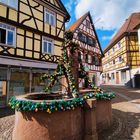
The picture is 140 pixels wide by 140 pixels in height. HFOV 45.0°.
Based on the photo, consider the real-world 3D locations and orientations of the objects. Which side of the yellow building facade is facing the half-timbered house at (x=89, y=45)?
front

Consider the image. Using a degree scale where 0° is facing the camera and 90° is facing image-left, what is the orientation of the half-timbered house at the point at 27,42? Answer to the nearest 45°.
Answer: approximately 315°

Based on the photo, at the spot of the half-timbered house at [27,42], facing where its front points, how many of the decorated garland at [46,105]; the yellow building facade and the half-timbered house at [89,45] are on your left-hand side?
2

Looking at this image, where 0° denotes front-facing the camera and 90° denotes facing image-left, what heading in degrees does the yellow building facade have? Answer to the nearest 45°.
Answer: approximately 45°

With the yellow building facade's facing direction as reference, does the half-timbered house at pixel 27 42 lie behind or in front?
in front

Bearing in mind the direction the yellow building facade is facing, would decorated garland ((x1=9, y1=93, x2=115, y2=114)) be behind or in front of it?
in front

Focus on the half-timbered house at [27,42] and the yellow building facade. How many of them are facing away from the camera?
0
